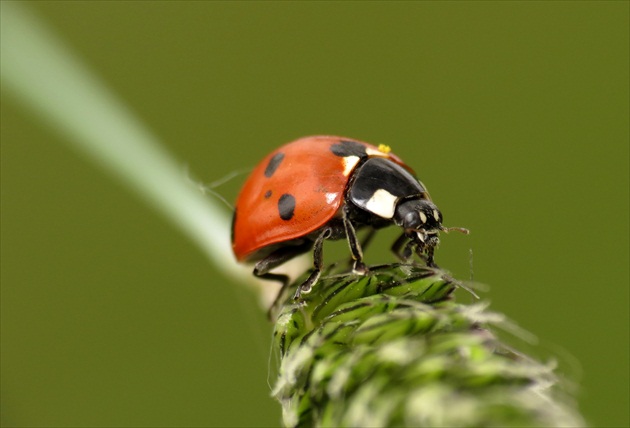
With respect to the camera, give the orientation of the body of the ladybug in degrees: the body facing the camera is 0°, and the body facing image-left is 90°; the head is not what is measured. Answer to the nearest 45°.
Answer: approximately 315°
